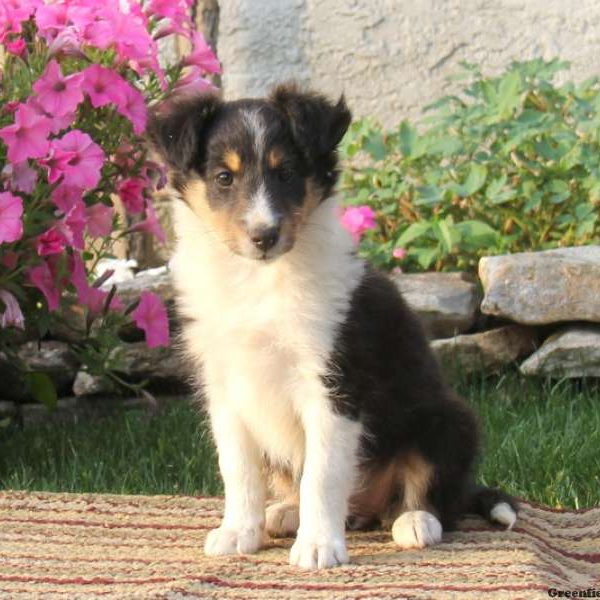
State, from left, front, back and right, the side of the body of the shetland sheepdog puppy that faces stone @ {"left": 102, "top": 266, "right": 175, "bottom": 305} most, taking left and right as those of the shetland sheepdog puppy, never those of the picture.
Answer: right

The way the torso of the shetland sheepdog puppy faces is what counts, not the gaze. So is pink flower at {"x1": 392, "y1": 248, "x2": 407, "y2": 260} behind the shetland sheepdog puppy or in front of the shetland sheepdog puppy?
behind

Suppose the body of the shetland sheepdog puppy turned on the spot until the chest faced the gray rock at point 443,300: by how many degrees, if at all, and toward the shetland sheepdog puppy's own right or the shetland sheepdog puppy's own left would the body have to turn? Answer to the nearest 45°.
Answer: approximately 135° to the shetland sheepdog puppy's own right

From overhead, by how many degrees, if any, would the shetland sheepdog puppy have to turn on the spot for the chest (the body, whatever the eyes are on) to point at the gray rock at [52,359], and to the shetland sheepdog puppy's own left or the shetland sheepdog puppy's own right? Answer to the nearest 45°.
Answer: approximately 90° to the shetland sheepdog puppy's own right

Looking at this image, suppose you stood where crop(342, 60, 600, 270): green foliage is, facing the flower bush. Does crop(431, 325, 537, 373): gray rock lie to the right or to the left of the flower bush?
left

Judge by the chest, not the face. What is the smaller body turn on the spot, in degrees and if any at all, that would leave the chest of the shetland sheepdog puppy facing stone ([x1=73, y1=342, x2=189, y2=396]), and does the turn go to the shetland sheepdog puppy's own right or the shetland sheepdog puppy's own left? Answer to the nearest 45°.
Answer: approximately 90° to the shetland sheepdog puppy's own right

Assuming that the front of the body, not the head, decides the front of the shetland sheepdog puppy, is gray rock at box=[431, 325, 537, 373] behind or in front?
behind

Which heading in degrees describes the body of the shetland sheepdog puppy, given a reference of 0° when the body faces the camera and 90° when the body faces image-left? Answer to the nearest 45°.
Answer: approximately 45°

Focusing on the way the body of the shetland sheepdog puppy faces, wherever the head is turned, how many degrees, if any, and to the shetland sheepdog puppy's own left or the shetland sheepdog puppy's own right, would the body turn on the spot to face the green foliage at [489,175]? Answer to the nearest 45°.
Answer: approximately 135° to the shetland sheepdog puppy's own right

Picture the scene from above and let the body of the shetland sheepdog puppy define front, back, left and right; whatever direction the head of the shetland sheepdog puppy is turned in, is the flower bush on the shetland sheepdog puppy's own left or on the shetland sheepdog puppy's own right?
on the shetland sheepdog puppy's own right
